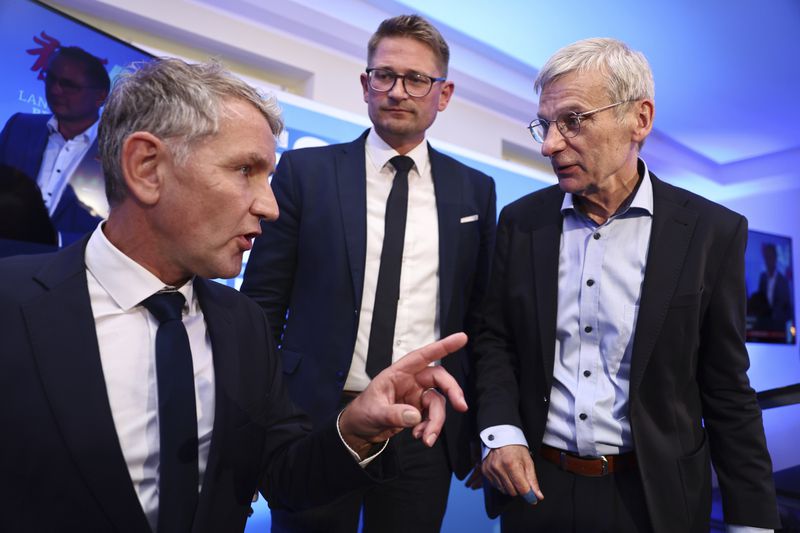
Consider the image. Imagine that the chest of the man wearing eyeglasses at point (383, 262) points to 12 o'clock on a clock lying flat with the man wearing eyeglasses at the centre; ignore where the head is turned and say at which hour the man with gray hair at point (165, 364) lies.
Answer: The man with gray hair is roughly at 1 o'clock from the man wearing eyeglasses.

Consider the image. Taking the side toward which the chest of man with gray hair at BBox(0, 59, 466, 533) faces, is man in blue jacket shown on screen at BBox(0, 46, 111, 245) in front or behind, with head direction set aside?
behind

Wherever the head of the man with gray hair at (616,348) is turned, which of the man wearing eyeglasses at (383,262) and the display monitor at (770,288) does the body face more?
the man wearing eyeglasses

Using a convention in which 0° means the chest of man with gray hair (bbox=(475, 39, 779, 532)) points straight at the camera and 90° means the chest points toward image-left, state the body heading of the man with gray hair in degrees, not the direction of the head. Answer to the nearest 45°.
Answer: approximately 45°

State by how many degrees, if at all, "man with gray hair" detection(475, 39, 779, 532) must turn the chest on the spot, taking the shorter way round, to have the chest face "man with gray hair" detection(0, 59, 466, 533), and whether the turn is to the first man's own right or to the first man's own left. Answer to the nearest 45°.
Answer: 0° — they already face them

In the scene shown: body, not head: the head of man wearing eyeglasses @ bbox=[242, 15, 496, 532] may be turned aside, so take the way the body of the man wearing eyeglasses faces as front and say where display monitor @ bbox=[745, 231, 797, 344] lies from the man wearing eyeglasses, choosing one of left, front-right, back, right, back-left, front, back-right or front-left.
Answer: back-left

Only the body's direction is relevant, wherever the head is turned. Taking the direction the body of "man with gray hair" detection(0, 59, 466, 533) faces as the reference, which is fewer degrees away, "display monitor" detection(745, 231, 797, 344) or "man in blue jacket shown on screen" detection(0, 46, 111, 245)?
the display monitor

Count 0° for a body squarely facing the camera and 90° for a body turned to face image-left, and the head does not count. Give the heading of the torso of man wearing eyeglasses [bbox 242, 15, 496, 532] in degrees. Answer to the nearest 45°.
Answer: approximately 0°
